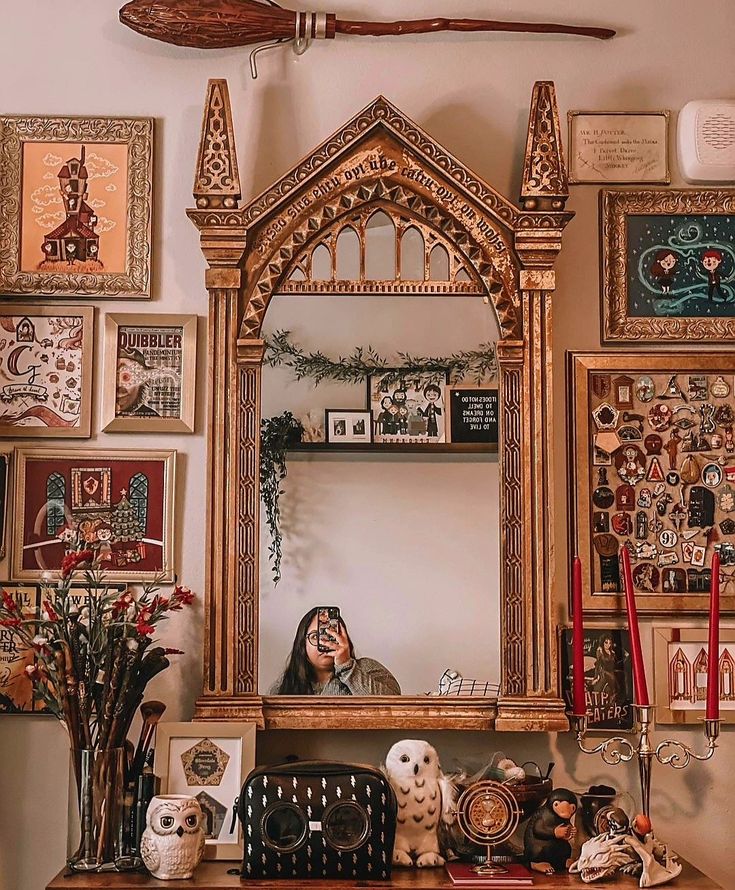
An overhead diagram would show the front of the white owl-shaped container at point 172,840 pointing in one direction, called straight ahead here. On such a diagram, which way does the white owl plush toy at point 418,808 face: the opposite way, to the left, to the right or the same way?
the same way

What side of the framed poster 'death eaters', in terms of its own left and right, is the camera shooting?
front

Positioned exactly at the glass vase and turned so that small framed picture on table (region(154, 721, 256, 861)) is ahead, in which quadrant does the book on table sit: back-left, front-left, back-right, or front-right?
front-right

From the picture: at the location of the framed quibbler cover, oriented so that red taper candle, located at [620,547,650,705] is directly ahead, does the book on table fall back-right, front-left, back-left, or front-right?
front-right

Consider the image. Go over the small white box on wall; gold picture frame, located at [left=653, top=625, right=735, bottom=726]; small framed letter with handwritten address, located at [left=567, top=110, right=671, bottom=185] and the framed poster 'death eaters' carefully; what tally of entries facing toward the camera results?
4

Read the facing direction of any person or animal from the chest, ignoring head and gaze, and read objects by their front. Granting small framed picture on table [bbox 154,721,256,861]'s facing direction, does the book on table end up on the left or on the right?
on its left

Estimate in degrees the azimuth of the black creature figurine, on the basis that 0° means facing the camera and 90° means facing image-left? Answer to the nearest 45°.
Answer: approximately 315°

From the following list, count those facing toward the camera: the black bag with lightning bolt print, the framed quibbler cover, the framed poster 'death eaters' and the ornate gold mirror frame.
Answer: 4

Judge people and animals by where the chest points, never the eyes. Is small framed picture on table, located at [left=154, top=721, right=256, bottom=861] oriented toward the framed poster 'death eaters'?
no

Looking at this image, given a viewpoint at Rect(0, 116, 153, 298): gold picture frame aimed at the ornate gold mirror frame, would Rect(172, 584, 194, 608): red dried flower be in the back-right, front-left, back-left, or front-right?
front-right

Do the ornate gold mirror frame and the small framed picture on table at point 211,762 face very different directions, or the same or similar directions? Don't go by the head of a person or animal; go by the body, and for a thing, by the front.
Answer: same or similar directions

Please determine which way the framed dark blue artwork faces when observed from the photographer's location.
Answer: facing the viewer

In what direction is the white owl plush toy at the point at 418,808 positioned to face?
toward the camera

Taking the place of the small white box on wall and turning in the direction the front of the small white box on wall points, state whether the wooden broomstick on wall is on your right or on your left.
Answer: on your right

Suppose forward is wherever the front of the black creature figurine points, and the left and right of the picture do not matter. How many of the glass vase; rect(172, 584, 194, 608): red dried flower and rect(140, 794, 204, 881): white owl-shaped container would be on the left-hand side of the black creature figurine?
0

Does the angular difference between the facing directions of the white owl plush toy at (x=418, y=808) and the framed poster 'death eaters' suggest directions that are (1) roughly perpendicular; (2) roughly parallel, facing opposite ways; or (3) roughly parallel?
roughly parallel
